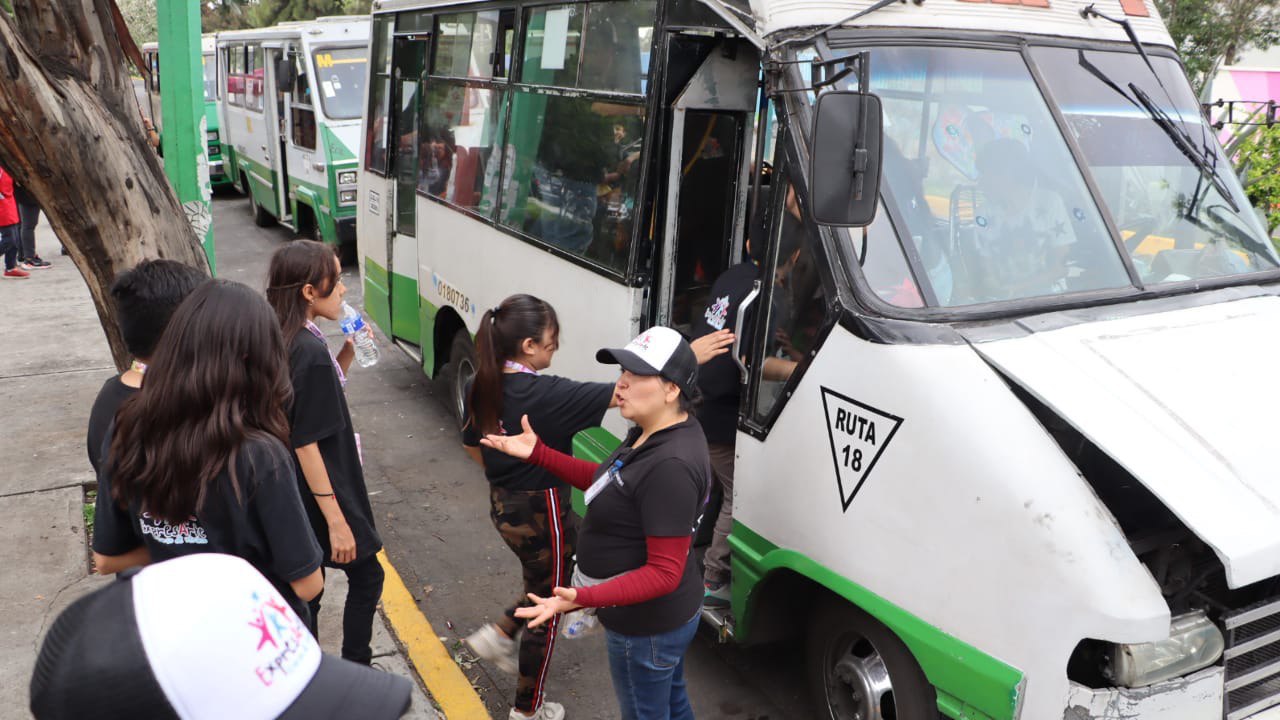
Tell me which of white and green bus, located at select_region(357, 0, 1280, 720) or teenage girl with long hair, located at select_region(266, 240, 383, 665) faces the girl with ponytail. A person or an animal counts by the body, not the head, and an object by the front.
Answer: the teenage girl with long hair

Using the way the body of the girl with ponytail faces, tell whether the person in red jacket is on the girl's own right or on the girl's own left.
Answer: on the girl's own left

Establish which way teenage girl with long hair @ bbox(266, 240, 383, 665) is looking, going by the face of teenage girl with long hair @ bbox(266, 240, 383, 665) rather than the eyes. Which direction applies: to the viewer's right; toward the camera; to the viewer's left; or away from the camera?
to the viewer's right

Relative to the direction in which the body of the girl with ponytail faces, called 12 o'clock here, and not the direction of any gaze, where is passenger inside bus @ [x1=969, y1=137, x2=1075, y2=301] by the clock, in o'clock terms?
The passenger inside bus is roughly at 12 o'clock from the girl with ponytail.

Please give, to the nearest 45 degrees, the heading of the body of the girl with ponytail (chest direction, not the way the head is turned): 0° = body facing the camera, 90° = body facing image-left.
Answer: approximately 270°

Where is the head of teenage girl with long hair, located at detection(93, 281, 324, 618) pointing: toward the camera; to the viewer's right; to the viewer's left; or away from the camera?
away from the camera

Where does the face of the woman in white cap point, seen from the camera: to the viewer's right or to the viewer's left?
to the viewer's left

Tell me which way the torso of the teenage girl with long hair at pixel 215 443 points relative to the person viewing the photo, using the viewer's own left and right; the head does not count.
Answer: facing away from the viewer and to the right of the viewer

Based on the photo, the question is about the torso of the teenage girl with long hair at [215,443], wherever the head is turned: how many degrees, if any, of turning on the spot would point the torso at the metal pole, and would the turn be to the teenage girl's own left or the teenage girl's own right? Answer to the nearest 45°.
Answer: approximately 45° to the teenage girl's own left

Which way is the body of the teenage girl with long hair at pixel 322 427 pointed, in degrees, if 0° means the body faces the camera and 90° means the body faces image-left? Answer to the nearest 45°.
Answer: approximately 270°

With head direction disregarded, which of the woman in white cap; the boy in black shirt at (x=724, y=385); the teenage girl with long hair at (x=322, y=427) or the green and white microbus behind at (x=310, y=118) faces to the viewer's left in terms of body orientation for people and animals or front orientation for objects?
the woman in white cap
